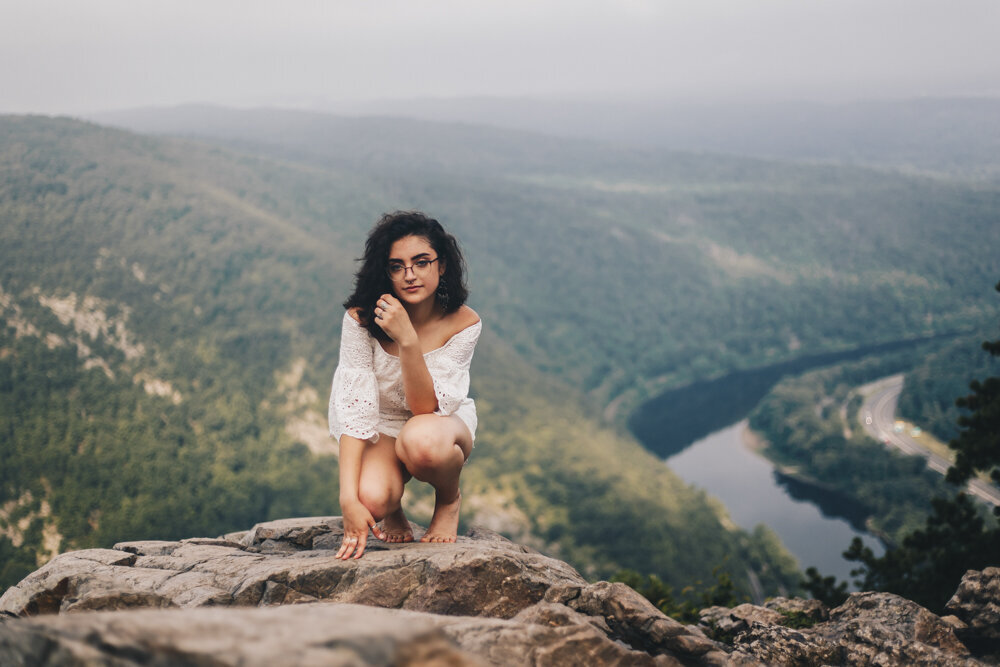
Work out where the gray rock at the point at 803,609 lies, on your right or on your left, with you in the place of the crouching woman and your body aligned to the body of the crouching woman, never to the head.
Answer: on your left

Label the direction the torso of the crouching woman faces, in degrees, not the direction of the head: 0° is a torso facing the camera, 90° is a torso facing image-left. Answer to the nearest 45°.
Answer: approximately 0°

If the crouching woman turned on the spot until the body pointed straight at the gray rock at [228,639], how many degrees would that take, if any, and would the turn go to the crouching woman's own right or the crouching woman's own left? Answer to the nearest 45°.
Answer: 0° — they already face it

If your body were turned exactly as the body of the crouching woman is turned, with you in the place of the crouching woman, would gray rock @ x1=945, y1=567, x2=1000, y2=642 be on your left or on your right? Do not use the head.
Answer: on your left

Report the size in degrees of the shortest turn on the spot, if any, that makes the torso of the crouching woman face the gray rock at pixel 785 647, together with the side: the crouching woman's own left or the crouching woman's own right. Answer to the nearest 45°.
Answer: approximately 90° to the crouching woman's own left

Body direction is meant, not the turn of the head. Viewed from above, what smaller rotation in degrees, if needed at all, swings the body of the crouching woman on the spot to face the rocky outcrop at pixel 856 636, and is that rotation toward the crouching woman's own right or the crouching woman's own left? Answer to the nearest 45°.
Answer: approximately 90° to the crouching woman's own left
